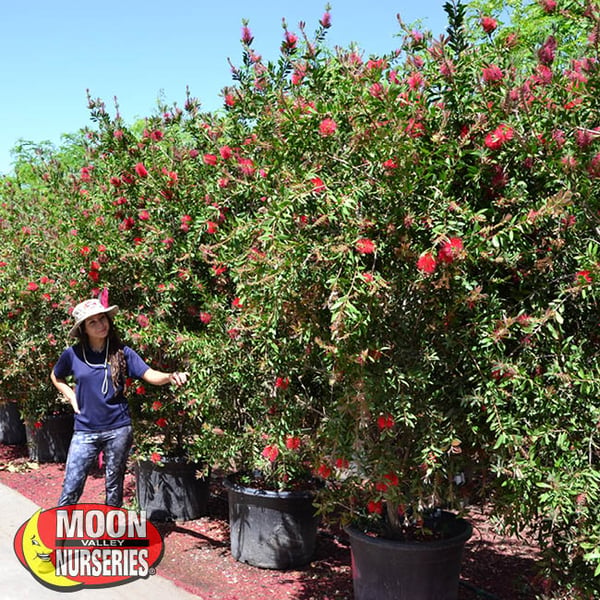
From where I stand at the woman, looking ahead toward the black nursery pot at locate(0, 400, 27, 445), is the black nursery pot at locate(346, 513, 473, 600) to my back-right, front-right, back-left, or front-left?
back-right

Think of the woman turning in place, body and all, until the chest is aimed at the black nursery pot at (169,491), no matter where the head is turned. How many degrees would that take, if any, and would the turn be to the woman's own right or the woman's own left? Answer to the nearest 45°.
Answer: approximately 135° to the woman's own left

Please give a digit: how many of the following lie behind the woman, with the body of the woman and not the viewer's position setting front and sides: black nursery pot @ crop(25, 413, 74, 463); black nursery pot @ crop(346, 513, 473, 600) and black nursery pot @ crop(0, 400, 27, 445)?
2

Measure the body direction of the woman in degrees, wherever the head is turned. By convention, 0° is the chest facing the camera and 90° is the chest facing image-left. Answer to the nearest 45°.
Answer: approximately 0°

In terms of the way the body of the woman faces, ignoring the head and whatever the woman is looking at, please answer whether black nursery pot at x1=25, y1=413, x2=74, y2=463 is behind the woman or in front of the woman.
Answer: behind

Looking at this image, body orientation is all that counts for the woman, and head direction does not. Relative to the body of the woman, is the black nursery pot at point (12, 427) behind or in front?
behind
